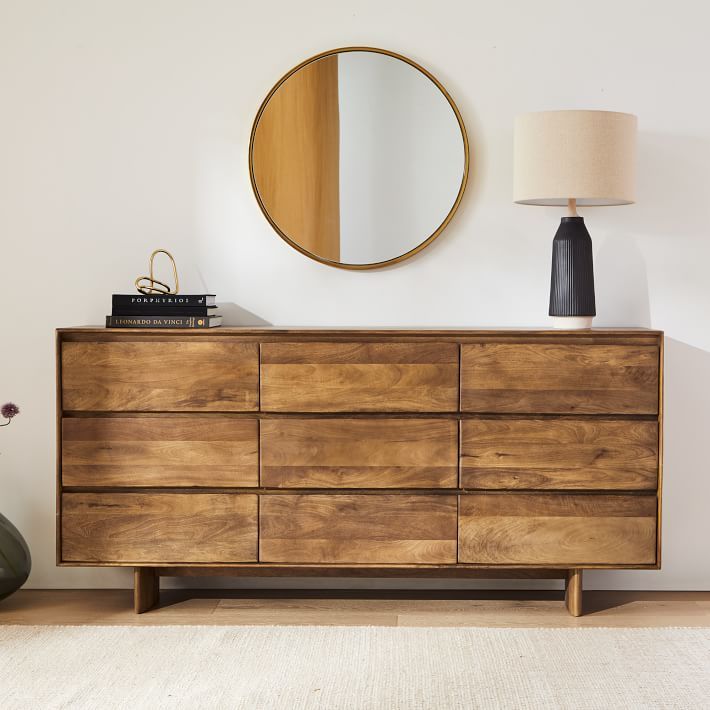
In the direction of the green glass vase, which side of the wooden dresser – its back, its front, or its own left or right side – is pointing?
right

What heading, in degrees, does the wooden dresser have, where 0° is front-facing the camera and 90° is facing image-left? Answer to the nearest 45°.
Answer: approximately 0°

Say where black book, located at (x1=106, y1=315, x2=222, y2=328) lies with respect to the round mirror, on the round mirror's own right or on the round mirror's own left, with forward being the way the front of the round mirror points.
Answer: on the round mirror's own right

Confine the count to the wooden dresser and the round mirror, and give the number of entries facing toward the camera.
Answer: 2

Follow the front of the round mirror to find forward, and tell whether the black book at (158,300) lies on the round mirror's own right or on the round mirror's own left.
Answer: on the round mirror's own right

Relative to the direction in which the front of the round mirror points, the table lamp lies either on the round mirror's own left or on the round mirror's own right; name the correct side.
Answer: on the round mirror's own left

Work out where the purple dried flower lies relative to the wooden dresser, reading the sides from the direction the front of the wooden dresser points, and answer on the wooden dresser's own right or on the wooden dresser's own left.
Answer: on the wooden dresser's own right
